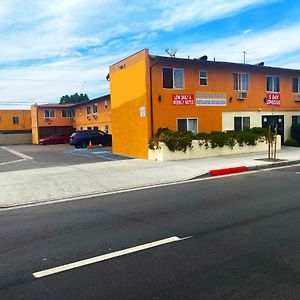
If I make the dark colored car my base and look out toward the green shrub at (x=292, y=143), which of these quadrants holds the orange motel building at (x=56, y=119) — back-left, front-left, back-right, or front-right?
back-left

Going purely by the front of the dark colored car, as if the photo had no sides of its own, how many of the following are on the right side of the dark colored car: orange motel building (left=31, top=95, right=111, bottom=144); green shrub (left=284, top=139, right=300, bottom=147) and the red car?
1

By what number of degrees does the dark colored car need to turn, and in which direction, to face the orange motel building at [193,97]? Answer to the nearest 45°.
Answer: approximately 90° to its right
